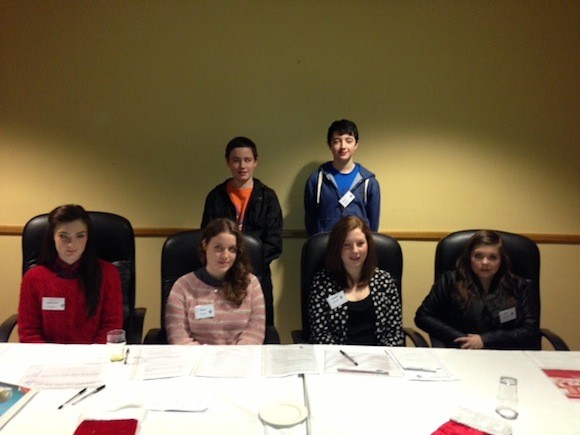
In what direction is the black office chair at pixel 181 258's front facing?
toward the camera

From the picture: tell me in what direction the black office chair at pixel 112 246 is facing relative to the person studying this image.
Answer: facing the viewer

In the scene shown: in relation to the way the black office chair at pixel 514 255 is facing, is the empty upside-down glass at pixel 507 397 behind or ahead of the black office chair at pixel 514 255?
ahead

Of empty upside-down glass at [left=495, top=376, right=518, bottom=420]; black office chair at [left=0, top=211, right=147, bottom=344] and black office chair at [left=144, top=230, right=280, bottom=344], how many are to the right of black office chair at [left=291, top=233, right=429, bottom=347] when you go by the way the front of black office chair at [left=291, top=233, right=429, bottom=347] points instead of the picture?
2

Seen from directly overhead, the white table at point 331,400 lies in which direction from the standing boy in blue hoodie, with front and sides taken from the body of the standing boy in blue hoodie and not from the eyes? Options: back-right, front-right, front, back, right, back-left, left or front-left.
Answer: front

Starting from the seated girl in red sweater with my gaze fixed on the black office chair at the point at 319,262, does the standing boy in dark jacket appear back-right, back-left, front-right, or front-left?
front-left

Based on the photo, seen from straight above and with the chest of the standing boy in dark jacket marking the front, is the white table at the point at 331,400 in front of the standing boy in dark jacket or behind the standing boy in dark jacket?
in front

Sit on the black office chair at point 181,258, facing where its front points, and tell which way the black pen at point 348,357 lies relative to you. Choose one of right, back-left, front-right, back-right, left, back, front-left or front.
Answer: front-left

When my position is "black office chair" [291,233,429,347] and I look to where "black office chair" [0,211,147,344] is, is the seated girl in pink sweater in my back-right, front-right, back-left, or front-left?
front-left

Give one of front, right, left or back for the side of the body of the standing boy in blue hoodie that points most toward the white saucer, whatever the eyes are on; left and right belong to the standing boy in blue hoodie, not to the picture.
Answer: front

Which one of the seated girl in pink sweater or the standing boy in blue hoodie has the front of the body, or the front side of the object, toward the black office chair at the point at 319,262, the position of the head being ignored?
the standing boy in blue hoodie

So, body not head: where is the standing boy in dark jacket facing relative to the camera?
toward the camera

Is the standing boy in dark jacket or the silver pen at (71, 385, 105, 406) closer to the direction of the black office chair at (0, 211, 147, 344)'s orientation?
the silver pen

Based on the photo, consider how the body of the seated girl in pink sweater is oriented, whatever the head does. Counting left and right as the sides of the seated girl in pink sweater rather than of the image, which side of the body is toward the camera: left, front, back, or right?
front

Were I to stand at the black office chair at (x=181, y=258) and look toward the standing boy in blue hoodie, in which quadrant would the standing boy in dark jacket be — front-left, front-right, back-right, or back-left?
front-left
